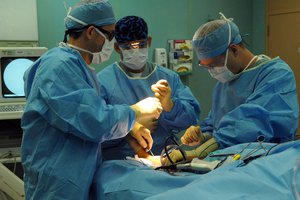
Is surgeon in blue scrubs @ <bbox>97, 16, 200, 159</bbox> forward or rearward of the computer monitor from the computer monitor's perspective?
forward

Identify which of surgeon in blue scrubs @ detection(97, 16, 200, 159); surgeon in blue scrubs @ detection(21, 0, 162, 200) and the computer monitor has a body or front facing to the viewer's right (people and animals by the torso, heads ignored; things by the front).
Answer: surgeon in blue scrubs @ detection(21, 0, 162, 200)

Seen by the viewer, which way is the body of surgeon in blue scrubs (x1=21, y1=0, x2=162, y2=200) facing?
to the viewer's right

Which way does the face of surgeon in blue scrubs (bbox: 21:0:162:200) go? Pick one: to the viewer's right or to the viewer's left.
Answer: to the viewer's right

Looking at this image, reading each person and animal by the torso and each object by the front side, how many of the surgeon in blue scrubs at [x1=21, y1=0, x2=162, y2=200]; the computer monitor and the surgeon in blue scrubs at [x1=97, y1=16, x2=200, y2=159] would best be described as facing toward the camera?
2
